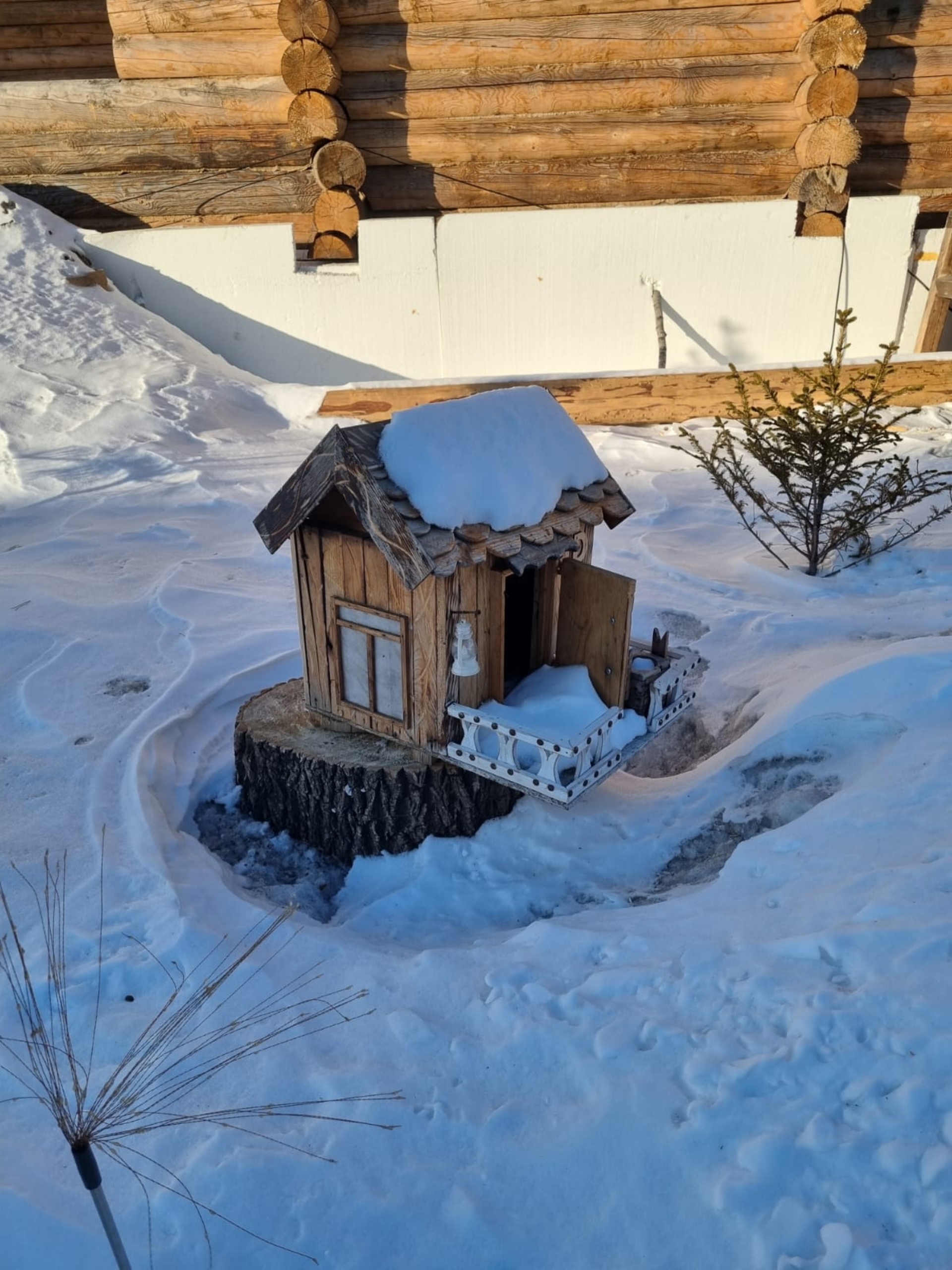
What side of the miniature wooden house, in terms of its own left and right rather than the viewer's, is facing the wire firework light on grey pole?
right

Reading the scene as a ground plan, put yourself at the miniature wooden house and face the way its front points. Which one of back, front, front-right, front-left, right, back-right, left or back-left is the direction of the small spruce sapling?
left

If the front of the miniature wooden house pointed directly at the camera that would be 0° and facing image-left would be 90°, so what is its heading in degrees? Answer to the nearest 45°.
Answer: approximately 315°

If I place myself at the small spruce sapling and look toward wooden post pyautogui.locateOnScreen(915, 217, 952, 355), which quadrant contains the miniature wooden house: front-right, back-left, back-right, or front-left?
back-left

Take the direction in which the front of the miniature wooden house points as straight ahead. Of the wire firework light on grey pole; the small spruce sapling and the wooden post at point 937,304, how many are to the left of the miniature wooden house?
2

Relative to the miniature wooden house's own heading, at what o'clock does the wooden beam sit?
The wooden beam is roughly at 8 o'clock from the miniature wooden house.

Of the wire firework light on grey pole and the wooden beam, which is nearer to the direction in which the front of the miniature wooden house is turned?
the wire firework light on grey pole

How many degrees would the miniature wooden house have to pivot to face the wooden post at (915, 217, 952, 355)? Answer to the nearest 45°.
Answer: approximately 90° to its left
